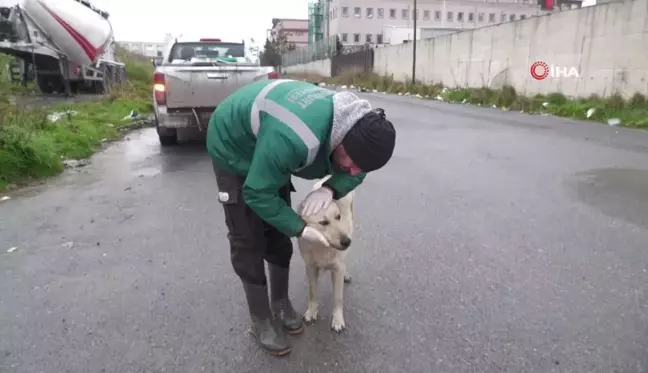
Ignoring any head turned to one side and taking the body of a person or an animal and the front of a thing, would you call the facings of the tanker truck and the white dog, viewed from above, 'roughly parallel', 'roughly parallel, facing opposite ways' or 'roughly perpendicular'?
roughly perpendicular

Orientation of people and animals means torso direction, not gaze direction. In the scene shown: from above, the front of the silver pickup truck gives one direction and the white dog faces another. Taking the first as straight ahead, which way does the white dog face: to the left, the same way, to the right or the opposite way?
the opposite way

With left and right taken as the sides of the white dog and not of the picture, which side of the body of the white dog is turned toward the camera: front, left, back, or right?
front

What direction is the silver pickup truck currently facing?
away from the camera

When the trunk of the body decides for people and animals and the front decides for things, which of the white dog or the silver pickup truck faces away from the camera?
the silver pickup truck

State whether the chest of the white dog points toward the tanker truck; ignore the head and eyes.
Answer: no

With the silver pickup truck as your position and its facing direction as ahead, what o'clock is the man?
The man is roughly at 6 o'clock from the silver pickup truck.

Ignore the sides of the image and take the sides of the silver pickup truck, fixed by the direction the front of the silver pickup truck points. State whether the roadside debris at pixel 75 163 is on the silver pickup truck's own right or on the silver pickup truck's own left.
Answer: on the silver pickup truck's own left

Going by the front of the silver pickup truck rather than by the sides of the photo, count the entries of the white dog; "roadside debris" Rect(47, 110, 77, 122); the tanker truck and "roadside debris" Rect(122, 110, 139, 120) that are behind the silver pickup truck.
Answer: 1

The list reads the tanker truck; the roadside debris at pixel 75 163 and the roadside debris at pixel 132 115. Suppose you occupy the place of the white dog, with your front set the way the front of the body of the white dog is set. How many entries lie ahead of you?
0

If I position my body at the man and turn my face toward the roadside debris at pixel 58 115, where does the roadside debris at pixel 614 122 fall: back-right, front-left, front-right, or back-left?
front-right

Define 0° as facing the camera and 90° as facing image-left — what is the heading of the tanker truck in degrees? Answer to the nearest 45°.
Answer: approximately 225°

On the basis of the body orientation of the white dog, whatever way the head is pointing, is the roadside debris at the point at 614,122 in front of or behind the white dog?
behind

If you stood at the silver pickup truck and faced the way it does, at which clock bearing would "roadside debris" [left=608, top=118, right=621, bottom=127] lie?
The roadside debris is roughly at 3 o'clock from the silver pickup truck.

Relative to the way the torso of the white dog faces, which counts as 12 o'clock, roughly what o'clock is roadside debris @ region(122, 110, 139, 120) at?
The roadside debris is roughly at 5 o'clock from the white dog.

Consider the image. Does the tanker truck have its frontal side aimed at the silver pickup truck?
no

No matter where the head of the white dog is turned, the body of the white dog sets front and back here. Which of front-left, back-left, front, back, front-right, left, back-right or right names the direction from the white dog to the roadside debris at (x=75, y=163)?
back-right
